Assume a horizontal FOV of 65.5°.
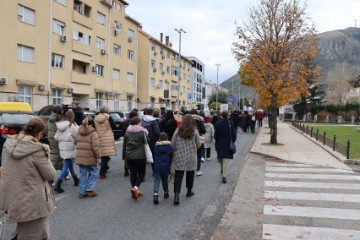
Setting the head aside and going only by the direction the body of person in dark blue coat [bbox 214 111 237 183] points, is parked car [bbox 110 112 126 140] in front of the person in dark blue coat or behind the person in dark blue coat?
in front

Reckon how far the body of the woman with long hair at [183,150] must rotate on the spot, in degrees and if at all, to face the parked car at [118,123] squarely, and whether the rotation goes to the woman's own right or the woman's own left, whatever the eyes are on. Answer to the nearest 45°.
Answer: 0° — they already face it

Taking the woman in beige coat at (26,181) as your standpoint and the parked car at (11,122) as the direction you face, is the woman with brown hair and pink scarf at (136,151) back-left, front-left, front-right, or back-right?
front-right

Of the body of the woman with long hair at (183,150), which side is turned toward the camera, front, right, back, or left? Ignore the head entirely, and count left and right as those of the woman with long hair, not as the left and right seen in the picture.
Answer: back

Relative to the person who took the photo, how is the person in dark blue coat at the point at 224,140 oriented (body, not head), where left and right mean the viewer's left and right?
facing away from the viewer

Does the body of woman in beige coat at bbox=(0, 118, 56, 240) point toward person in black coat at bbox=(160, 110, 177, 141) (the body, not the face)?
yes

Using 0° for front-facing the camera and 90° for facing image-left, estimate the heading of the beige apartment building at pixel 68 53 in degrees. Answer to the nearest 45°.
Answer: approximately 315°

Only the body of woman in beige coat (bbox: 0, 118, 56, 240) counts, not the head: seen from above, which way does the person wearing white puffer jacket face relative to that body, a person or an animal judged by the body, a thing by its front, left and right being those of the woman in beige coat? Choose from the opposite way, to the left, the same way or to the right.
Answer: the same way

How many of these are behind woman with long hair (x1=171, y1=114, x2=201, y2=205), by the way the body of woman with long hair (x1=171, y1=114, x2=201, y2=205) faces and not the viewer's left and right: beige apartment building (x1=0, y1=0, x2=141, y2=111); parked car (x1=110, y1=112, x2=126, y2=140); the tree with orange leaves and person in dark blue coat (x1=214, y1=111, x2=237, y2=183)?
0

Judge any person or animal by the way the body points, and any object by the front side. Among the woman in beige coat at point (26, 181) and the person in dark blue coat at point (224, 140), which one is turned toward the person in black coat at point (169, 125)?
the woman in beige coat

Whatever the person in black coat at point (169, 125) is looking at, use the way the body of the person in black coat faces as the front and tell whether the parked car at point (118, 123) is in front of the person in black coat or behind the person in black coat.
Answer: in front

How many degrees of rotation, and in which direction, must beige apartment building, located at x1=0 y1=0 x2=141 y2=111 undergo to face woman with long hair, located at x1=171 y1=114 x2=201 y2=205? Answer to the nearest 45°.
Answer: approximately 45° to its right

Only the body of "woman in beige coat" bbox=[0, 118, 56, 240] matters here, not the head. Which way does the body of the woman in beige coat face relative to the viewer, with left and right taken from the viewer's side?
facing away from the viewer and to the right of the viewer

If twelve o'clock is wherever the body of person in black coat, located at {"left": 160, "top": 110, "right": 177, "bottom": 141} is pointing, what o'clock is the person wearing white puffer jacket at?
The person wearing white puffer jacket is roughly at 8 o'clock from the person in black coat.

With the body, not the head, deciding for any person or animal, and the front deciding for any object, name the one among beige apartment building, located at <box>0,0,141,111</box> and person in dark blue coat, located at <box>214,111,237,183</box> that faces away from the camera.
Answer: the person in dark blue coat

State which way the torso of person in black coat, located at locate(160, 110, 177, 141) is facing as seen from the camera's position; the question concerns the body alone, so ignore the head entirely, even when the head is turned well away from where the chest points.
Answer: away from the camera

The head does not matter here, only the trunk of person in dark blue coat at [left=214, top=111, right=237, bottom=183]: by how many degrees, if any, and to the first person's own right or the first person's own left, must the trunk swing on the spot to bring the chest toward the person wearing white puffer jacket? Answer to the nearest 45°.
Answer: approximately 135° to the first person's own left

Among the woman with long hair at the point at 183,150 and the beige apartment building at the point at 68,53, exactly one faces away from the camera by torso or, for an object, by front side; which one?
the woman with long hair

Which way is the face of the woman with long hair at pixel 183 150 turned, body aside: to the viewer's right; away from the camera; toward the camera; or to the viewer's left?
away from the camera

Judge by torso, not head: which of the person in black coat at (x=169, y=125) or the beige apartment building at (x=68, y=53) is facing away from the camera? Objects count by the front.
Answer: the person in black coat
